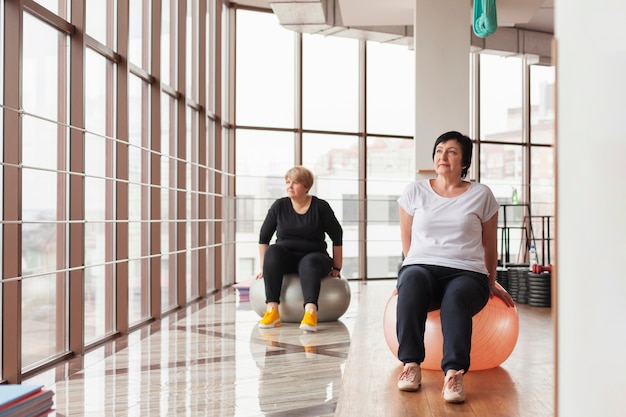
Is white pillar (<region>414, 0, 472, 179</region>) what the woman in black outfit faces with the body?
no

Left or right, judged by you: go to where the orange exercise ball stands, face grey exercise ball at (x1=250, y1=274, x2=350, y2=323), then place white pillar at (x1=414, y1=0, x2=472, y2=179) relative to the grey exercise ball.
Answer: right

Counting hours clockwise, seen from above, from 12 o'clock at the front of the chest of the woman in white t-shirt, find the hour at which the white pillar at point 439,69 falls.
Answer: The white pillar is roughly at 6 o'clock from the woman in white t-shirt.

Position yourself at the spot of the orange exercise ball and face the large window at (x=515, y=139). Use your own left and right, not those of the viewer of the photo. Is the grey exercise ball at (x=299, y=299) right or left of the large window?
left

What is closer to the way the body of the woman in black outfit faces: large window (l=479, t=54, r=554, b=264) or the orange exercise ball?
the orange exercise ball

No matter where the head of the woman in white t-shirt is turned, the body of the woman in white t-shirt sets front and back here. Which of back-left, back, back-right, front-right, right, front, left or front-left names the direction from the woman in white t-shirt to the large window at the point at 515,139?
back

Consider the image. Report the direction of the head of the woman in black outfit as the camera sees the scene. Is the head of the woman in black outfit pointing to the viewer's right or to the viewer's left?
to the viewer's left

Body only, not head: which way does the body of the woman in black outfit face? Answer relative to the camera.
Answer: toward the camera

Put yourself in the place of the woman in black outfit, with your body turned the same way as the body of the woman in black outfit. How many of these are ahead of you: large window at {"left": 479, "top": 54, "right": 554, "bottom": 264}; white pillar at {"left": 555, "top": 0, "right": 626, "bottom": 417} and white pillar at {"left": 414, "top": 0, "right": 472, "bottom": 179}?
1

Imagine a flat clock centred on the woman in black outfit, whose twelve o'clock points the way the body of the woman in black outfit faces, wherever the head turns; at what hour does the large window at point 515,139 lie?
The large window is roughly at 7 o'clock from the woman in black outfit.

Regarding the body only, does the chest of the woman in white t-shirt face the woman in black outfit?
no

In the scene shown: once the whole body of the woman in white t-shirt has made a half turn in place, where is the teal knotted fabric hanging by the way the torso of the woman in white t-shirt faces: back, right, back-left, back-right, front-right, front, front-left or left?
front

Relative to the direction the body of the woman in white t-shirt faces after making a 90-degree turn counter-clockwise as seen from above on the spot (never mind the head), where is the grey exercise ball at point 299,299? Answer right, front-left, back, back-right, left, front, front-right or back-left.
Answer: back-left

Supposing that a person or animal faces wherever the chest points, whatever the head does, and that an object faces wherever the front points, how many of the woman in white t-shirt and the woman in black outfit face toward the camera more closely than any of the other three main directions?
2

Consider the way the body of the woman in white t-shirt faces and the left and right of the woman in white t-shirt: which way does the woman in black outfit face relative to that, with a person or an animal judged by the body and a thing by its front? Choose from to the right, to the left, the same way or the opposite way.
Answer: the same way
